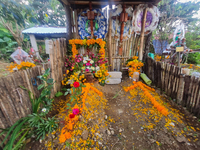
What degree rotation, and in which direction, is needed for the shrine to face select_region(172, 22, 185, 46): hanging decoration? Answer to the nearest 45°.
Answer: approximately 90° to its left

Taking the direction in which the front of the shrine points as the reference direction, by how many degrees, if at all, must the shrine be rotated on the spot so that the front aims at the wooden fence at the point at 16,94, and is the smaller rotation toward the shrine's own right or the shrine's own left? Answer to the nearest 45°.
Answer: approximately 45° to the shrine's own right

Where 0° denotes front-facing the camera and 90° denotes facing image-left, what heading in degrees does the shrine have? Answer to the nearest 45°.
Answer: approximately 0°
